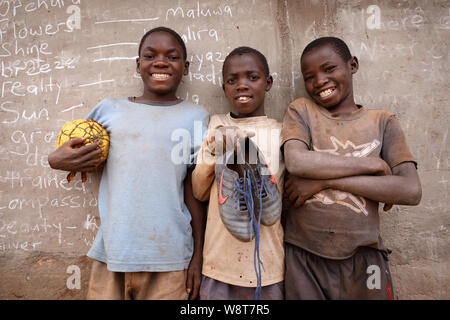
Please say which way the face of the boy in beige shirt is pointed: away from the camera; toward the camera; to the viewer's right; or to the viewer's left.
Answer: toward the camera

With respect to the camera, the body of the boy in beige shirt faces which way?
toward the camera
